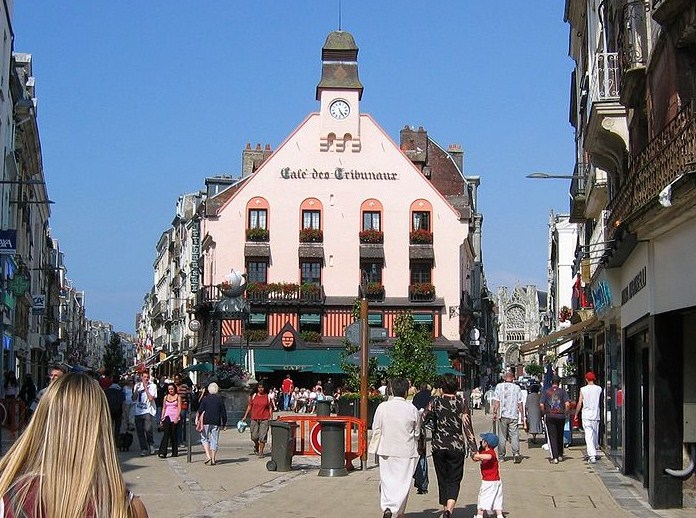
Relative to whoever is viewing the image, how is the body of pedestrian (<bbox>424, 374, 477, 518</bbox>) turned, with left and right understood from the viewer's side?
facing away from the viewer

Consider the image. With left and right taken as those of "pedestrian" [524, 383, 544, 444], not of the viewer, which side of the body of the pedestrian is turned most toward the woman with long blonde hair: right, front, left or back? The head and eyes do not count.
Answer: back

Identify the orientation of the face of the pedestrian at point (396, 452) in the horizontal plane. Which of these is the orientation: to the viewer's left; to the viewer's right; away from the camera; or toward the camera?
away from the camera

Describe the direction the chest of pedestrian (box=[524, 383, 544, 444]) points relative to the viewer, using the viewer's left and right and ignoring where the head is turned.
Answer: facing away from the viewer

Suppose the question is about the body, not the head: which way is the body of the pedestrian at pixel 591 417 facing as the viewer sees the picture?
away from the camera

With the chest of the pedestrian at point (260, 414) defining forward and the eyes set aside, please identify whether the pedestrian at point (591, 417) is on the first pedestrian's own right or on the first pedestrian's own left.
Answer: on the first pedestrian's own left

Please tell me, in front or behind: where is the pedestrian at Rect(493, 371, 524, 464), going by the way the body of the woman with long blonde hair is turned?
in front

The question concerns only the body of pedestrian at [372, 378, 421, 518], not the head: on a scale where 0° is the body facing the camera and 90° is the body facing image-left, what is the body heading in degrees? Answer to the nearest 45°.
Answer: approximately 180°

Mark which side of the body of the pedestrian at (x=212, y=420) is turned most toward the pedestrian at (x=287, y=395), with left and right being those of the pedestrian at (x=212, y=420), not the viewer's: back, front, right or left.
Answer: front

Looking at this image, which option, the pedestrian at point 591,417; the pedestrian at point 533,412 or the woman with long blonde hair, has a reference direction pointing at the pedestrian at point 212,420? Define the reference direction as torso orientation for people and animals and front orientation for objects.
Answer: the woman with long blonde hair

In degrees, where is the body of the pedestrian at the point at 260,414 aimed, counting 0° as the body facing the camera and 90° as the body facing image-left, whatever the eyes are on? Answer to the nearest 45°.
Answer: approximately 0°

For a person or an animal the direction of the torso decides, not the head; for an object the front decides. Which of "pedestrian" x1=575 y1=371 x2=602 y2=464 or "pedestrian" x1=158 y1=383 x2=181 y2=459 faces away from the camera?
"pedestrian" x1=575 y1=371 x2=602 y2=464

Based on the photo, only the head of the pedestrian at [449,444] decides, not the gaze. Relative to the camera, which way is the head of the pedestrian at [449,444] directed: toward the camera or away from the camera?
away from the camera
